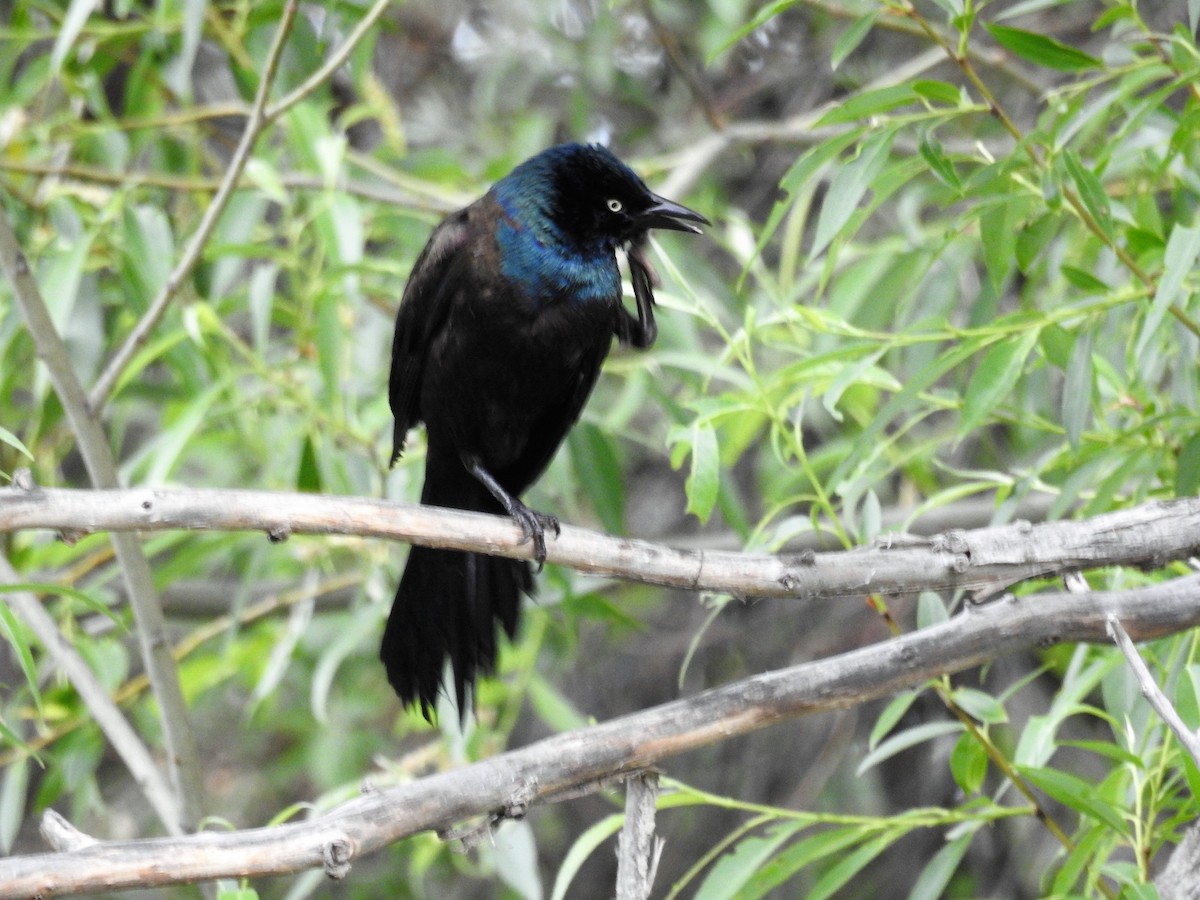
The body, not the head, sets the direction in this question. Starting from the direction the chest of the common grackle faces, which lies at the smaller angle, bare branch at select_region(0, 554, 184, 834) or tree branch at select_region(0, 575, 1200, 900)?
the tree branch

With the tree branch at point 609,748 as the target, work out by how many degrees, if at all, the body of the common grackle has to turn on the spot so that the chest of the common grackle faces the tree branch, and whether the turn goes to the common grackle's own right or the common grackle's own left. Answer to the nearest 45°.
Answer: approximately 45° to the common grackle's own right

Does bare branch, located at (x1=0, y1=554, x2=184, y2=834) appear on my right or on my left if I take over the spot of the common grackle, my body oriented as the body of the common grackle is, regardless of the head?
on my right

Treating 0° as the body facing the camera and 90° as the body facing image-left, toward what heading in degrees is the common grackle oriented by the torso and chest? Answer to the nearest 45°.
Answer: approximately 315°
